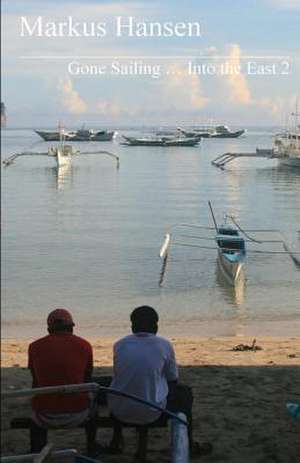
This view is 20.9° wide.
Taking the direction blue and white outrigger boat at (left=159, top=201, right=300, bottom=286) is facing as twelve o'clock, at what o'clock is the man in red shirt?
The man in red shirt is roughly at 12 o'clock from the blue and white outrigger boat.

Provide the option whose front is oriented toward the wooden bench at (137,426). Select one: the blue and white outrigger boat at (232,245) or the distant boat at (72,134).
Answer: the blue and white outrigger boat

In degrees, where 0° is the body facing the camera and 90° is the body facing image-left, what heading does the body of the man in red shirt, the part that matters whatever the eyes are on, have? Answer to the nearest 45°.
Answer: approximately 180°

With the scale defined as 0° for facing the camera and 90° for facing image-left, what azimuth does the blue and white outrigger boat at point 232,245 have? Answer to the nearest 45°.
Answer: approximately 0°

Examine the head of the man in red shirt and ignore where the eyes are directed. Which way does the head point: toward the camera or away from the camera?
away from the camera

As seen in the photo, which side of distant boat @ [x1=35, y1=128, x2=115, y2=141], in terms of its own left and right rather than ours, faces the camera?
left

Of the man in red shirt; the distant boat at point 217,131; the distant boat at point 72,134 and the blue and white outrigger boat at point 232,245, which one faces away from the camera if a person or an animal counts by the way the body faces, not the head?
the man in red shirt

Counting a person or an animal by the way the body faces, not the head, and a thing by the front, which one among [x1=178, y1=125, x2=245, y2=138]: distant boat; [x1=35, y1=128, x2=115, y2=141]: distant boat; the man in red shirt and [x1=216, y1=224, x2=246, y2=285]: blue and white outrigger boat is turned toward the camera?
the blue and white outrigger boat

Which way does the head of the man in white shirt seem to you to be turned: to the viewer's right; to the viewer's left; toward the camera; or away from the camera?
away from the camera

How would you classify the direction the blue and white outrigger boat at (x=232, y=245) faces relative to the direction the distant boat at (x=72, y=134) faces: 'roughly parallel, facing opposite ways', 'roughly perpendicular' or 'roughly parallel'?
roughly perpendicular

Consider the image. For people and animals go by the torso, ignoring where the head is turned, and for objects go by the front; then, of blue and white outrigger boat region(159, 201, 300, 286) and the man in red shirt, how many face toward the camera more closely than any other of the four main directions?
1

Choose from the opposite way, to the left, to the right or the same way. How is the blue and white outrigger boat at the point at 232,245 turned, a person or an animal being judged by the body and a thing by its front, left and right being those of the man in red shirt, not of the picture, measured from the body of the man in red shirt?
the opposite way

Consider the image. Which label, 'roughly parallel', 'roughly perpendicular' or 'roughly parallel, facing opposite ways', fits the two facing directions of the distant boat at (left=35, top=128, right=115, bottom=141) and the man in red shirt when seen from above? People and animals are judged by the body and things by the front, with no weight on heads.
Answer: roughly perpendicular
